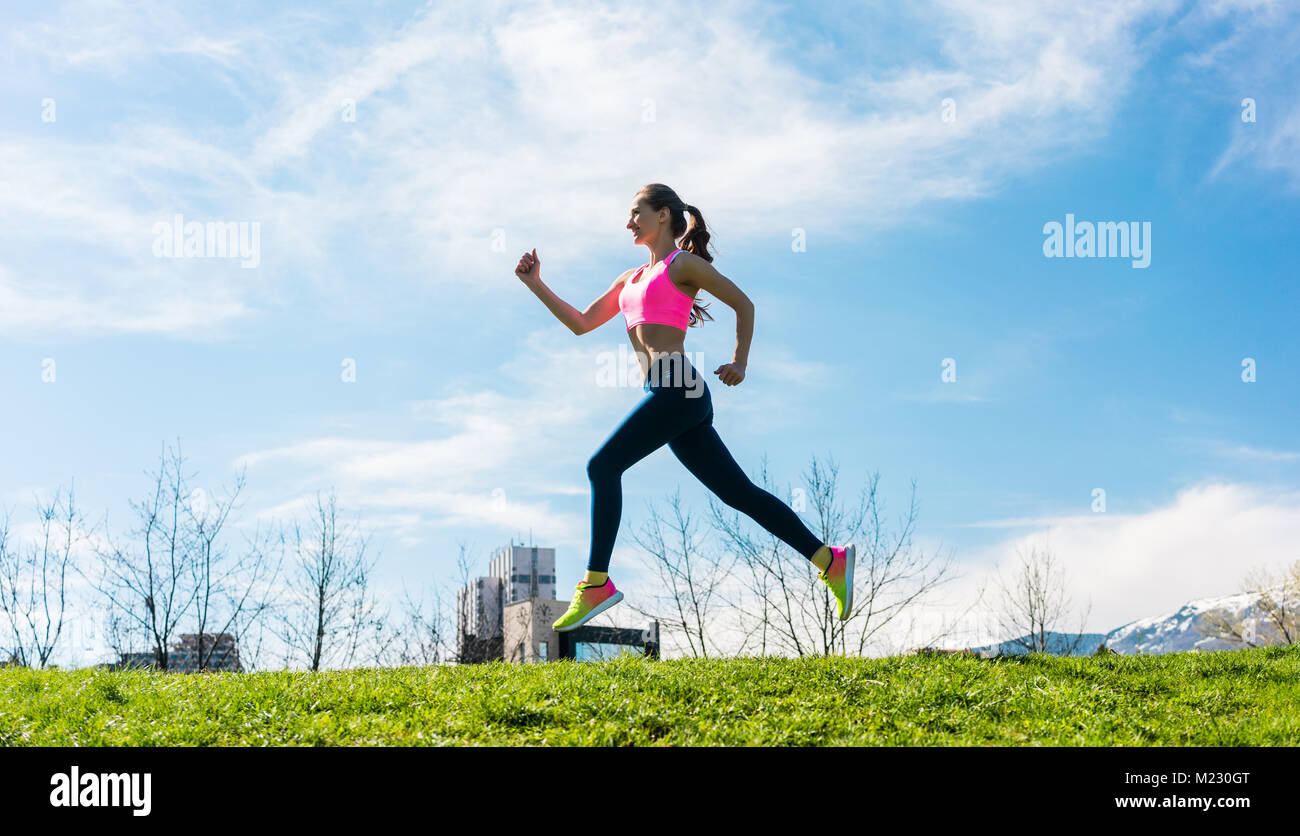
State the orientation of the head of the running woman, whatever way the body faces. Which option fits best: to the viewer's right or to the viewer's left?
to the viewer's left

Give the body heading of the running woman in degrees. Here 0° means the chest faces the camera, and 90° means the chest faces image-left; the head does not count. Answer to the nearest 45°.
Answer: approximately 90°

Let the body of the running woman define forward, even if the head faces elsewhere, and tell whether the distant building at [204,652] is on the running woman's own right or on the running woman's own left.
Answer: on the running woman's own right
